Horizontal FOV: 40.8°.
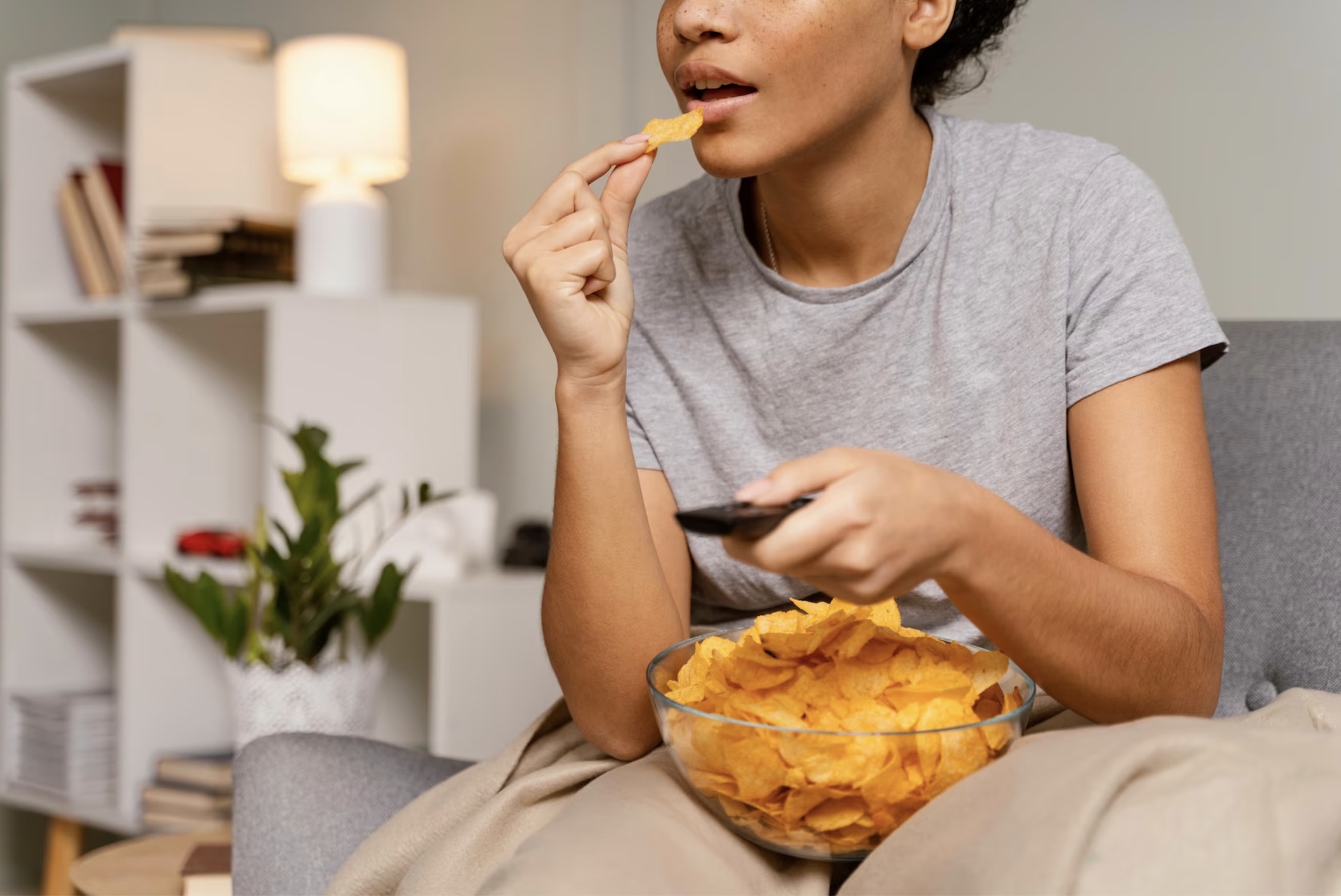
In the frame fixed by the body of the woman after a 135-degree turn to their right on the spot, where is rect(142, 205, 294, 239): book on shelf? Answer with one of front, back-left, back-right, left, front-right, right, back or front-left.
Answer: front-left

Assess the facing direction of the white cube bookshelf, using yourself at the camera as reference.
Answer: facing the viewer and to the left of the viewer

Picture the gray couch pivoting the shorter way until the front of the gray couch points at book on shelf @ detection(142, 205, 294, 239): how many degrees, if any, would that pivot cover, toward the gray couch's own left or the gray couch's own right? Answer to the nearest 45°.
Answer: approximately 135° to the gray couch's own right

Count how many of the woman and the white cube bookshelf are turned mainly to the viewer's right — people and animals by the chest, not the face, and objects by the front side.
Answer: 0

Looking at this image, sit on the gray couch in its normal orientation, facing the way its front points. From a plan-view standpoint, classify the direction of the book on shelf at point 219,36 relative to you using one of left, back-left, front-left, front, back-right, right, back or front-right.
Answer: back-right

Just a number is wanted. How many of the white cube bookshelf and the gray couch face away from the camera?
0

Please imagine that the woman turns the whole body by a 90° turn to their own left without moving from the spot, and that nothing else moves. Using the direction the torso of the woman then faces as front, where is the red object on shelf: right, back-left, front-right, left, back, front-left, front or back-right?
back

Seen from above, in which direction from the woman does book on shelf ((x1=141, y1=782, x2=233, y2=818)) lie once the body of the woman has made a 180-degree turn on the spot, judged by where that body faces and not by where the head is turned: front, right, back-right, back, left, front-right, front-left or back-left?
left

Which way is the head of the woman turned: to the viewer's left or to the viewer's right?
to the viewer's left

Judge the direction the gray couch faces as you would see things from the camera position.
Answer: facing the viewer
